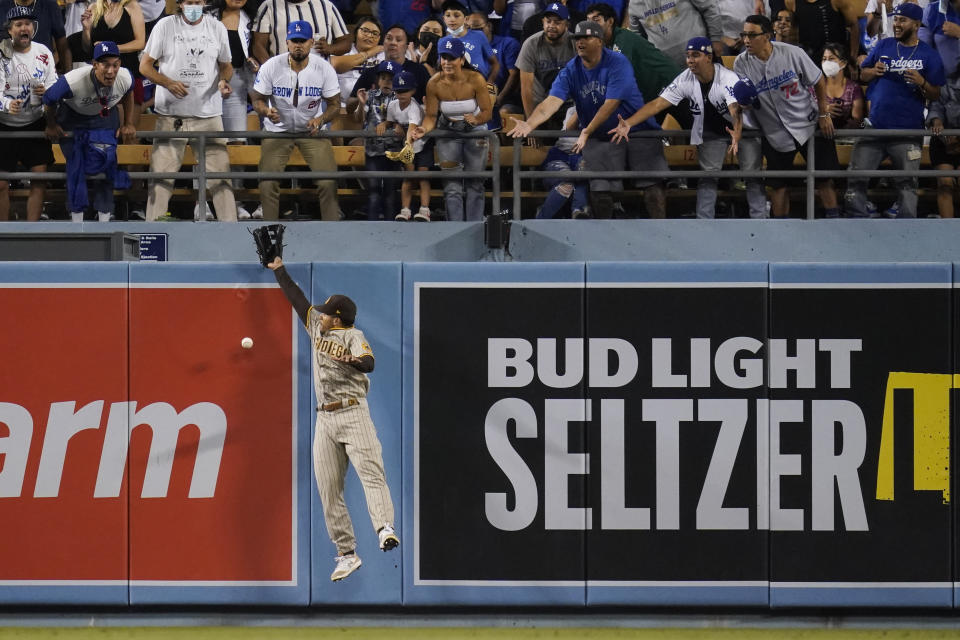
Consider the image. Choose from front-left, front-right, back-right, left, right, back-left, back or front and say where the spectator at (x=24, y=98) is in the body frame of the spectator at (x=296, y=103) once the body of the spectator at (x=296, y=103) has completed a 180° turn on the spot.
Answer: left

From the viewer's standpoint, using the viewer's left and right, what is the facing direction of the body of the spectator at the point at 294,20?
facing the viewer

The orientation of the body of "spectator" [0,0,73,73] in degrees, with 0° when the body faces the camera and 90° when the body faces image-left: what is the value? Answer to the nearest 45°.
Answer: approximately 0°

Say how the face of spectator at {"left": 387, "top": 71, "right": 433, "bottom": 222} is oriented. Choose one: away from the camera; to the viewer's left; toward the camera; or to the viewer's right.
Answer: toward the camera

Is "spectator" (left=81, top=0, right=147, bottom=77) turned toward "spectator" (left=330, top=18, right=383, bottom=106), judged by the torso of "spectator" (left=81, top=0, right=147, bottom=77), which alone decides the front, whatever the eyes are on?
no

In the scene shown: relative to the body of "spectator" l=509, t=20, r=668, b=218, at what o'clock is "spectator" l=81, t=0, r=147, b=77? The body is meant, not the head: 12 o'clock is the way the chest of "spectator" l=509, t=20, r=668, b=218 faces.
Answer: "spectator" l=81, t=0, r=147, b=77 is roughly at 2 o'clock from "spectator" l=509, t=20, r=668, b=218.

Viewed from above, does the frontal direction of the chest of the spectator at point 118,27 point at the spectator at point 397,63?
no

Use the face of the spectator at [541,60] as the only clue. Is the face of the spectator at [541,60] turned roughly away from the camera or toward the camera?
toward the camera

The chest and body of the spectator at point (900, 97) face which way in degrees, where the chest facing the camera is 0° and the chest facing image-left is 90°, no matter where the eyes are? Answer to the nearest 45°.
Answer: approximately 0°

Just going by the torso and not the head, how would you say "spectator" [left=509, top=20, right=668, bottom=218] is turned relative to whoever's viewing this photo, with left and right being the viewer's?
facing the viewer and to the left of the viewer

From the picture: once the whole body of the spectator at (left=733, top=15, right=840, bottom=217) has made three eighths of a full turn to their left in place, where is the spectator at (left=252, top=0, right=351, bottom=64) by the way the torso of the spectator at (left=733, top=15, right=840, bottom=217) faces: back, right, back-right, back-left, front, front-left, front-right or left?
back

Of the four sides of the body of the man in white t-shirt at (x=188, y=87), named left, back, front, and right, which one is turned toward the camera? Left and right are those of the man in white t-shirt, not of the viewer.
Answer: front
